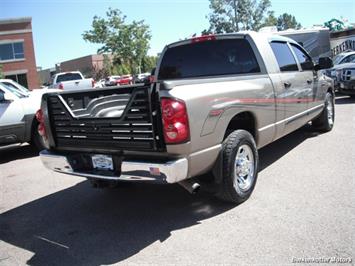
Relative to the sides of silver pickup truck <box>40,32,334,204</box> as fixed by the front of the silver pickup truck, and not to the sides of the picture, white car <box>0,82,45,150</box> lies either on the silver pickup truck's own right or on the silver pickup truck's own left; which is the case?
on the silver pickup truck's own left

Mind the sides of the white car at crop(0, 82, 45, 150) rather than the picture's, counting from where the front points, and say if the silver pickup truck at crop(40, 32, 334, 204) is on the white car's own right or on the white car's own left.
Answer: on the white car's own right

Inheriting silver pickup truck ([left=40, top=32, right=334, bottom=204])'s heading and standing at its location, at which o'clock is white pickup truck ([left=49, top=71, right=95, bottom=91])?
The white pickup truck is roughly at 10 o'clock from the silver pickup truck.

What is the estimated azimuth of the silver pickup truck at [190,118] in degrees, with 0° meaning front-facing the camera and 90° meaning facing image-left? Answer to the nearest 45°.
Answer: approximately 225°
